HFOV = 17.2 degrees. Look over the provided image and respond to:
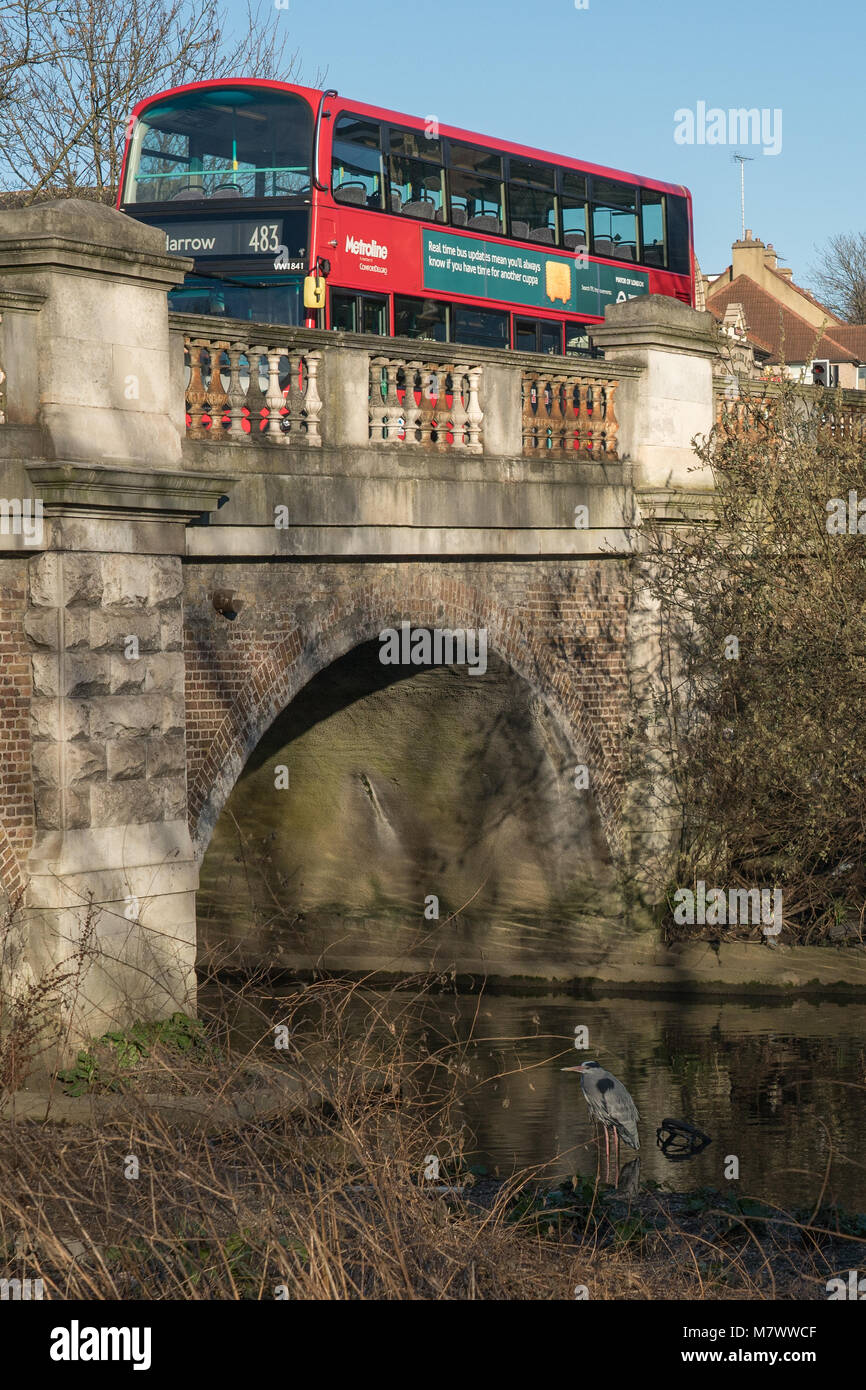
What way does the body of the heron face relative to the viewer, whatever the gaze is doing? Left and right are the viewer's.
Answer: facing to the left of the viewer

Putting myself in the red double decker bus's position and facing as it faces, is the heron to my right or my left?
on my left

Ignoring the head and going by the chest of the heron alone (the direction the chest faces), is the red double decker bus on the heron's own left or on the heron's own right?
on the heron's own right

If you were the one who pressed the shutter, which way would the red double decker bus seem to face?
facing the viewer and to the left of the viewer

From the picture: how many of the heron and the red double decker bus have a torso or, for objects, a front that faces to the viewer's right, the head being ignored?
0
